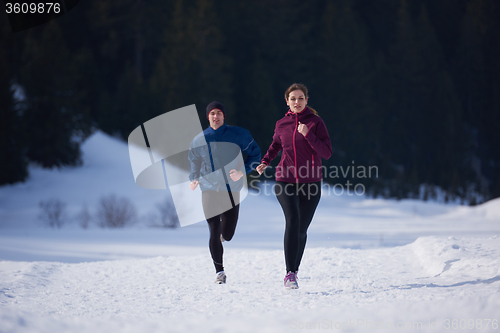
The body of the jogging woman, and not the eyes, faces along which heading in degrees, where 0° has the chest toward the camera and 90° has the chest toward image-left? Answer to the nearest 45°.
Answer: approximately 0°

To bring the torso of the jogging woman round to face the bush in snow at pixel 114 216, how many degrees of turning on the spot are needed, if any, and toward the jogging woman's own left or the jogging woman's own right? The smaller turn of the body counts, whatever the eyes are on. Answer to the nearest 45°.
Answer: approximately 135° to the jogging woman's own right

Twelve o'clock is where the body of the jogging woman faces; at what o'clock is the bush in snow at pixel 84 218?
The bush in snow is roughly at 5 o'clock from the jogging woman.

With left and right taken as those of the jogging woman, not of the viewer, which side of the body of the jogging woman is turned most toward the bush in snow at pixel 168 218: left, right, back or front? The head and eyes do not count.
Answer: back

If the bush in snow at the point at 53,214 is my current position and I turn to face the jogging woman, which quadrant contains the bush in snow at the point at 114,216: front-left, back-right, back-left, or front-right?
front-left

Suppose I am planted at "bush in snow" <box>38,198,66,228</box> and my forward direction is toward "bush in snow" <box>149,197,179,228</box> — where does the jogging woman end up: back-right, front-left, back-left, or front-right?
front-right

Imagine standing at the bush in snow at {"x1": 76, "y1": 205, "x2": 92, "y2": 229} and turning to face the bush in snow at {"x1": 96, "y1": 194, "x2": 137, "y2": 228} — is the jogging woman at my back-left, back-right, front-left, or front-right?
front-right
